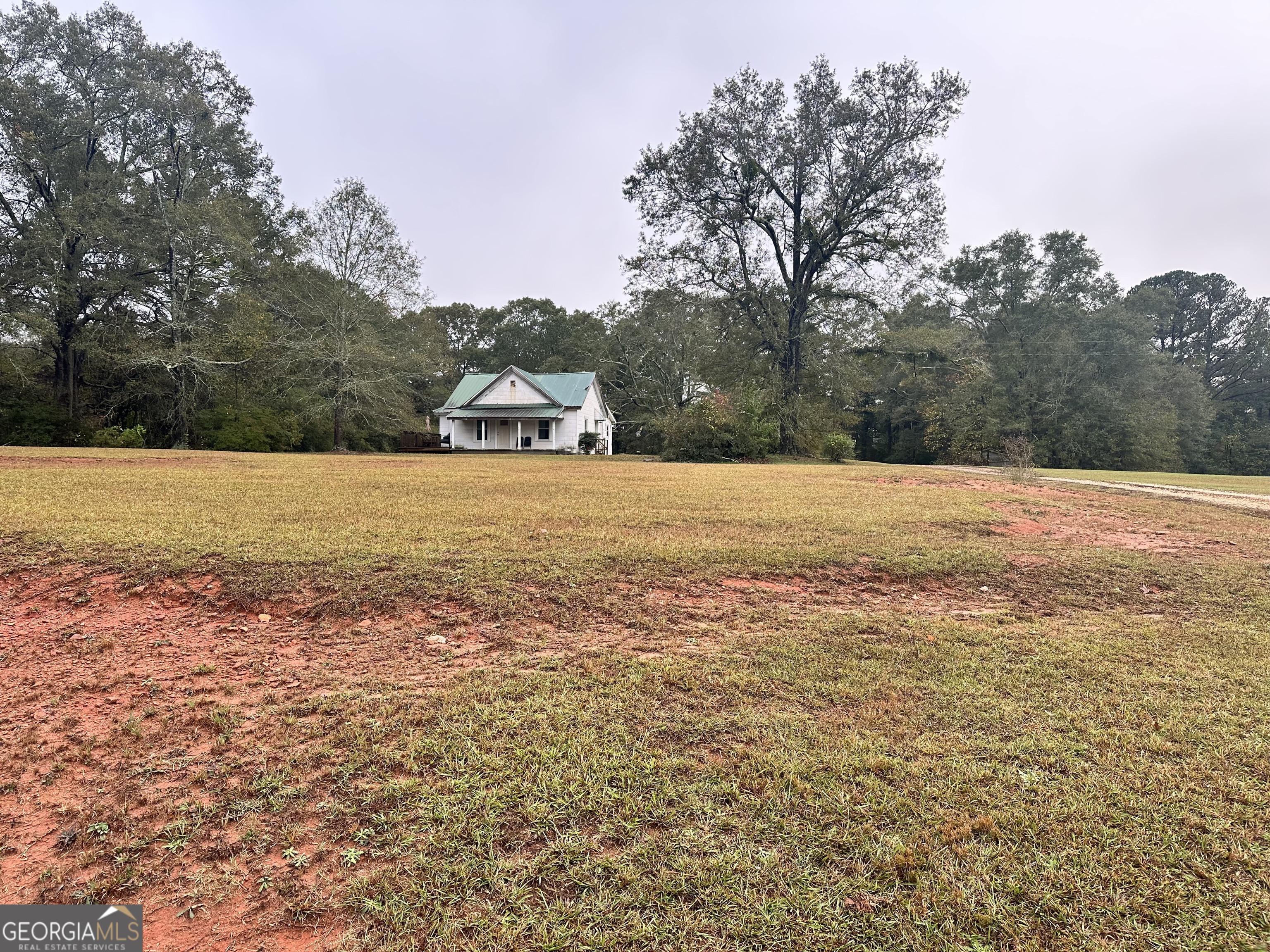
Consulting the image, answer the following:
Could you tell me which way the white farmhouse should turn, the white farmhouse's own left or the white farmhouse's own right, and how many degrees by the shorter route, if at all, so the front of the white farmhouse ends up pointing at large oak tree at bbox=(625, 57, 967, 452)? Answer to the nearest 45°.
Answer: approximately 45° to the white farmhouse's own left

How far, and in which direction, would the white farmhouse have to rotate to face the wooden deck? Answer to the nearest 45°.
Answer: approximately 90° to its right

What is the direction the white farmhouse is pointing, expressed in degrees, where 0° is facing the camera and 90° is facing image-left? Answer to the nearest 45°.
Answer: approximately 0°

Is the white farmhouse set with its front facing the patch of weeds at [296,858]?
yes

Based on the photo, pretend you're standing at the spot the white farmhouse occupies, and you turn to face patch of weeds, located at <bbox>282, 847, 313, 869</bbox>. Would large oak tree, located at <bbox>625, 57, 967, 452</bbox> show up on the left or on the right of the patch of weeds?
left
